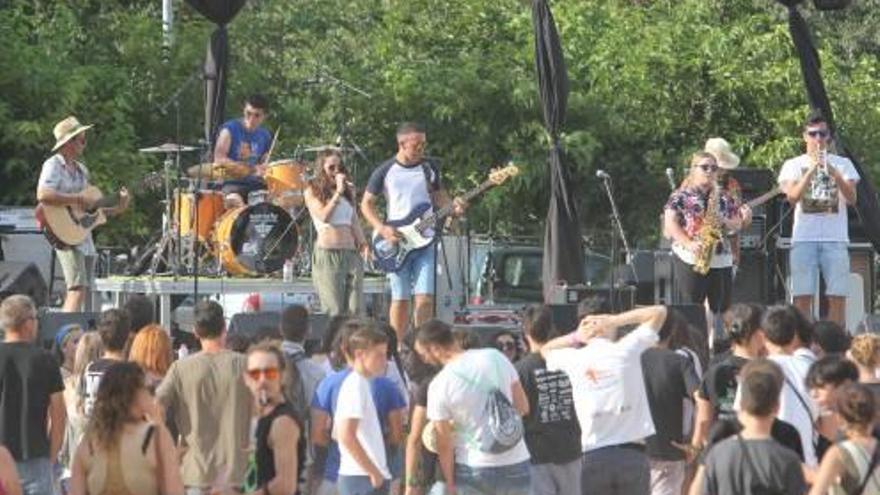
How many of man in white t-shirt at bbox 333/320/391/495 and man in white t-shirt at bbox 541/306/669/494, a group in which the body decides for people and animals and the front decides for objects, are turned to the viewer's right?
1

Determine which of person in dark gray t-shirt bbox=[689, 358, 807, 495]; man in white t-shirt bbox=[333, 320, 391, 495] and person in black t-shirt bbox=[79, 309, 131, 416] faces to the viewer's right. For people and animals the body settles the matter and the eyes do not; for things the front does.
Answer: the man in white t-shirt

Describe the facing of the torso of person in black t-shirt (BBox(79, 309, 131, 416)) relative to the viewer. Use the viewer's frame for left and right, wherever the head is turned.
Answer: facing away from the viewer

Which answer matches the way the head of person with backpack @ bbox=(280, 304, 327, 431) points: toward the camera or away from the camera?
away from the camera

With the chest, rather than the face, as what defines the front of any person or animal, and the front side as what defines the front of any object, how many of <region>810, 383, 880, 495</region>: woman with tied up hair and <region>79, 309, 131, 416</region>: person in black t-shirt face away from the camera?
2

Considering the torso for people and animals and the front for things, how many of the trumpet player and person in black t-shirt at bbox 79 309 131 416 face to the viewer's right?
0

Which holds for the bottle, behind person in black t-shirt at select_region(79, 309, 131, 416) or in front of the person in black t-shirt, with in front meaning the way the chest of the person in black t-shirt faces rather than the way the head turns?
in front

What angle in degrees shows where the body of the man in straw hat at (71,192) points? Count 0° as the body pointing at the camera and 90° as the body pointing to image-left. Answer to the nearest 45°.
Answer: approximately 315°

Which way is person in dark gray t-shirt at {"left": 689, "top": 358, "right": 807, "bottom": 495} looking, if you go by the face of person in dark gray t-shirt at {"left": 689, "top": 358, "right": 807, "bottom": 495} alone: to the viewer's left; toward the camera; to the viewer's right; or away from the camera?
away from the camera

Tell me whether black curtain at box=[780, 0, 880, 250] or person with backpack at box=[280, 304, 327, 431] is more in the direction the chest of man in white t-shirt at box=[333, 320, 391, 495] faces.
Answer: the black curtain

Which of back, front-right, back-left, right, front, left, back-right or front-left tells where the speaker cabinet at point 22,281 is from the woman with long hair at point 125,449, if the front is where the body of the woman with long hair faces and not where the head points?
front-left

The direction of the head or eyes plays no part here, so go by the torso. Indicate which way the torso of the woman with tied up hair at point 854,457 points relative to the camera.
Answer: away from the camera

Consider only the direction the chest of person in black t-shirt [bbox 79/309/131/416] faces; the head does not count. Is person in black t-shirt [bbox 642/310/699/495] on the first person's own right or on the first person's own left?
on the first person's own right
